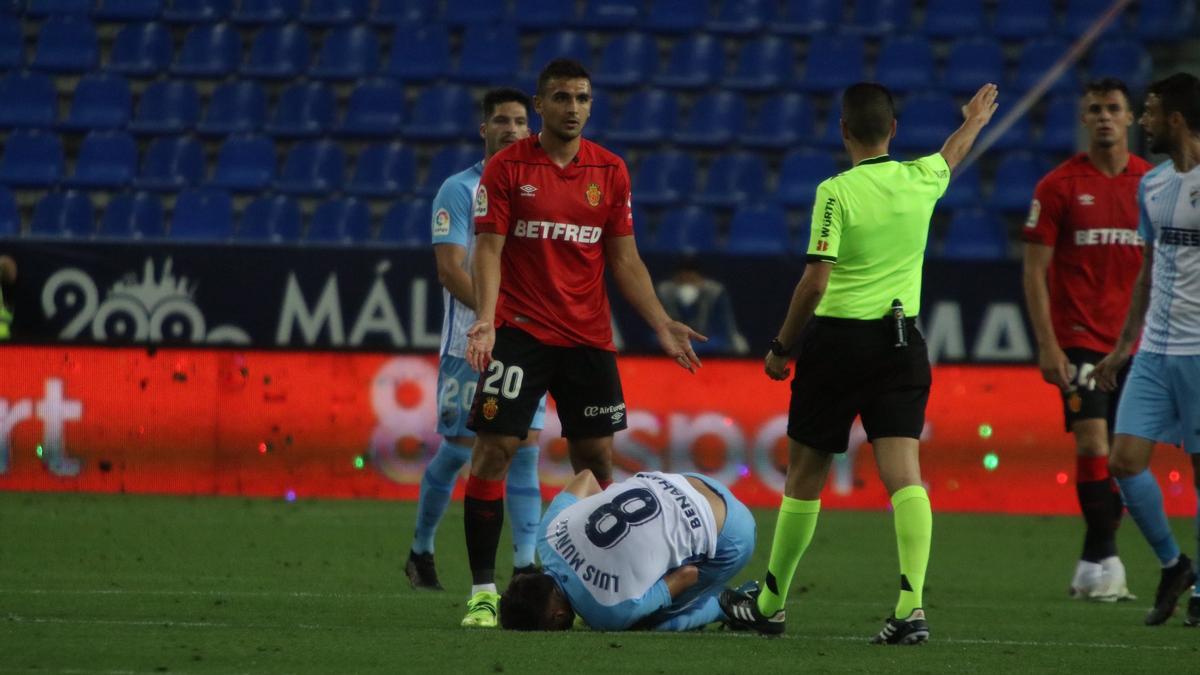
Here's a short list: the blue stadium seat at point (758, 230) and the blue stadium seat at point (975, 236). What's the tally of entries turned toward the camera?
2

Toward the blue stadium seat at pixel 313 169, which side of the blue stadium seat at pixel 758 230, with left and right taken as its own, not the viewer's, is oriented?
right

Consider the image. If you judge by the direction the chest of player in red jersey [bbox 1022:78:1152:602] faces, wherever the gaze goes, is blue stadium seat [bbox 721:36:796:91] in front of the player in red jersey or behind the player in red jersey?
behind

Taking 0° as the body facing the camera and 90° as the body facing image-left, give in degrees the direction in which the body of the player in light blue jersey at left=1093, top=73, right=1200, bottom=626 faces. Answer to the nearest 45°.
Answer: approximately 45°

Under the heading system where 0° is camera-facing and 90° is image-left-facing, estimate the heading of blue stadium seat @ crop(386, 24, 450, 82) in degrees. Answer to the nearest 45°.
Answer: approximately 0°

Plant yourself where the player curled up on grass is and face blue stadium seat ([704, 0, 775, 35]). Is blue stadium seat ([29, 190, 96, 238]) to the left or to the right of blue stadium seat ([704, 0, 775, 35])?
left

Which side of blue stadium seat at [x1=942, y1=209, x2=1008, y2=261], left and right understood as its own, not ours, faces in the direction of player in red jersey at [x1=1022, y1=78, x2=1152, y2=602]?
front

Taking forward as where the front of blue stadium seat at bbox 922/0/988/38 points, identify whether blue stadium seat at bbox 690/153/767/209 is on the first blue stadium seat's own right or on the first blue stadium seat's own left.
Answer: on the first blue stadium seat's own right

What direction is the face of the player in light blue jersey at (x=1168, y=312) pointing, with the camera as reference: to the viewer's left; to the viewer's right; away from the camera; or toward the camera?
to the viewer's left

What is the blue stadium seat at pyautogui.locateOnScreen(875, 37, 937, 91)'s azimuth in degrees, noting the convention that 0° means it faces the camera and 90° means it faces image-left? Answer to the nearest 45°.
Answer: approximately 0°

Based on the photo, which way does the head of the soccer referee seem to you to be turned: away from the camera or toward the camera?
away from the camera
